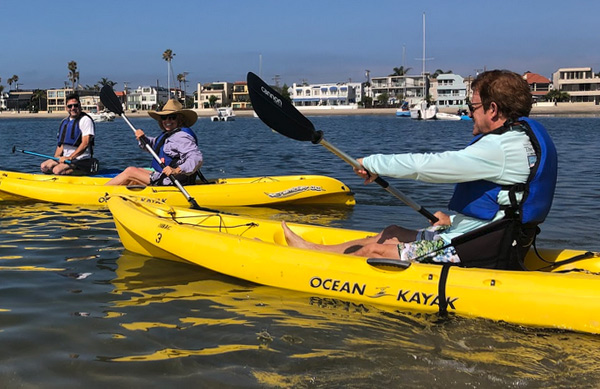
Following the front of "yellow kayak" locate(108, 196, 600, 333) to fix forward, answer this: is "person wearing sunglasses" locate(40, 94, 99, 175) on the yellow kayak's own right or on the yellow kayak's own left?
on the yellow kayak's own right

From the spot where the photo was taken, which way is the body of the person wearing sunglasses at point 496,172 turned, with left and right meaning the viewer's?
facing to the left of the viewer

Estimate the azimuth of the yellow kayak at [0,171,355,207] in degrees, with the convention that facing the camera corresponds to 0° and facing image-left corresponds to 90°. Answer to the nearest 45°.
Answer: approximately 90°

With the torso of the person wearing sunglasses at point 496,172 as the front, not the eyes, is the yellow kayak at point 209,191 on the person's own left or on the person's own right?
on the person's own right

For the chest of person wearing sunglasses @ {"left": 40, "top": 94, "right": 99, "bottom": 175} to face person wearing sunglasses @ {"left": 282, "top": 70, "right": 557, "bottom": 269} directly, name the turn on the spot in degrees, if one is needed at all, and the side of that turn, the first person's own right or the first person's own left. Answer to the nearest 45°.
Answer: approximately 45° to the first person's own left

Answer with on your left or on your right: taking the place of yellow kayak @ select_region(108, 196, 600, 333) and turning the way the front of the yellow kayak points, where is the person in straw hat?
on your right

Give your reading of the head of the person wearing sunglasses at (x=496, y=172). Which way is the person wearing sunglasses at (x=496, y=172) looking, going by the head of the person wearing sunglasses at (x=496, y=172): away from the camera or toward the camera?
away from the camera

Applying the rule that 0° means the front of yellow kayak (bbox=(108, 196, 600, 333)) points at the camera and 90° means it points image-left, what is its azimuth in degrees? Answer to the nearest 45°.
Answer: approximately 90°
